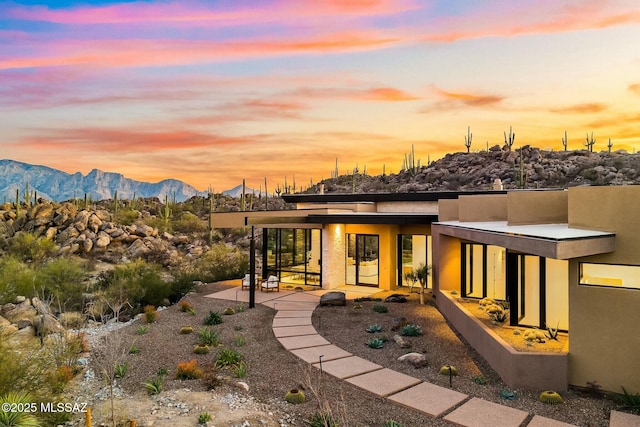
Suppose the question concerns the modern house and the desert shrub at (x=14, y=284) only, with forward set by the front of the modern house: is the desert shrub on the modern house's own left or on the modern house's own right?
on the modern house's own right

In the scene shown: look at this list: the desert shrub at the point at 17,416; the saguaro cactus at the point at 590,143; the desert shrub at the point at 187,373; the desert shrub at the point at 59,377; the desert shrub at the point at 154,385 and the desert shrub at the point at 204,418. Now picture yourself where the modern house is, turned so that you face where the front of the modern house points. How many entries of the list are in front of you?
5

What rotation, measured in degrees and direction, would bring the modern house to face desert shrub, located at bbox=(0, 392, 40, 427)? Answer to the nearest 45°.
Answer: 0° — it already faces it

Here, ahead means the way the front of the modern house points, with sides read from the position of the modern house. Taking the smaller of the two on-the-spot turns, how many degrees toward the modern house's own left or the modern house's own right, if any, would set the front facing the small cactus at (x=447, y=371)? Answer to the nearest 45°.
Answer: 0° — it already faces it

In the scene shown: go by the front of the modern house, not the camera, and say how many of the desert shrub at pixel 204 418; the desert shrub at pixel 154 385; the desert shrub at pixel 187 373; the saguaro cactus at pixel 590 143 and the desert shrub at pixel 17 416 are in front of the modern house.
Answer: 4

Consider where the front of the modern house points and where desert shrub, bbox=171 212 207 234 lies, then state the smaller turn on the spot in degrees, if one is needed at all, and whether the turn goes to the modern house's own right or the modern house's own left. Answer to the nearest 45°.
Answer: approximately 90° to the modern house's own right

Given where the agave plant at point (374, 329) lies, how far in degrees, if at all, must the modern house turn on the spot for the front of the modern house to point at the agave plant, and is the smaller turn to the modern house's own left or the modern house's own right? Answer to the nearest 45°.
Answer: approximately 45° to the modern house's own right

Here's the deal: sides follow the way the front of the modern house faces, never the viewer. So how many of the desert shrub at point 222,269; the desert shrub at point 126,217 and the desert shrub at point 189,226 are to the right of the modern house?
3

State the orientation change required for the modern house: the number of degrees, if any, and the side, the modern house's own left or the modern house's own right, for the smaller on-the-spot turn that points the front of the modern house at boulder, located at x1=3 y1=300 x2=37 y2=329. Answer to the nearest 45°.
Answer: approximately 45° to the modern house's own right

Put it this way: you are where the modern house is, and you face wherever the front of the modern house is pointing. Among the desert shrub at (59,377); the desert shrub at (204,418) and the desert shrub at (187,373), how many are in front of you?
3

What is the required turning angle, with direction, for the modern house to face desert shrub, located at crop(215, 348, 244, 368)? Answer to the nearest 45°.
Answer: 0° — it already faces it

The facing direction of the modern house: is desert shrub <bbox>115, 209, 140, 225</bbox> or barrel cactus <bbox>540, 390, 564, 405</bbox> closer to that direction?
the barrel cactus

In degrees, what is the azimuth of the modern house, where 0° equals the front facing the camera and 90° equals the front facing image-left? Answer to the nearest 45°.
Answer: approximately 45°

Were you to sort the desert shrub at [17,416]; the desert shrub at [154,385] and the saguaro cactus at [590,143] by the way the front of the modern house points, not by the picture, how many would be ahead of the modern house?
2
